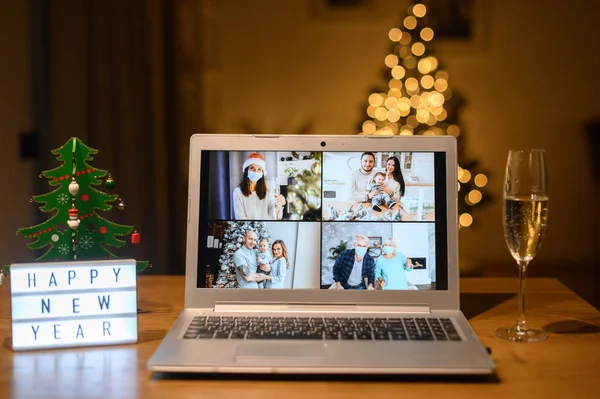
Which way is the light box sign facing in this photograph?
toward the camera

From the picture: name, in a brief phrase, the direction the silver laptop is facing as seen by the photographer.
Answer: facing the viewer

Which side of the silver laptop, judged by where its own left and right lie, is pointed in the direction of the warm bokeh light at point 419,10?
back

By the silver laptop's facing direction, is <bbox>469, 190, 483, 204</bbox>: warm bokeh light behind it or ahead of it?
behind

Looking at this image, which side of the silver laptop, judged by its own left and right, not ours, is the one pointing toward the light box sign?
right

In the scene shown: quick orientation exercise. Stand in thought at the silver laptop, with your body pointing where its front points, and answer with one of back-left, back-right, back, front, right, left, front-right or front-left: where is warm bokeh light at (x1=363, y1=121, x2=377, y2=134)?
back

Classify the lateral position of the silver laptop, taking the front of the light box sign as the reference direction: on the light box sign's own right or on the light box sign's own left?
on the light box sign's own left

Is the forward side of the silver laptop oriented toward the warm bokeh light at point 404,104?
no

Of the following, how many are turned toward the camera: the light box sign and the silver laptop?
2

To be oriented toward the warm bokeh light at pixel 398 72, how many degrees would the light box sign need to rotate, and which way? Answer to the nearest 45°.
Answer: approximately 135° to its left

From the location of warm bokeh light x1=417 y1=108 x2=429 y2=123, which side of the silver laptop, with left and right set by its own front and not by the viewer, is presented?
back

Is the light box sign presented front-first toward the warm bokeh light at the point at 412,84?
no
